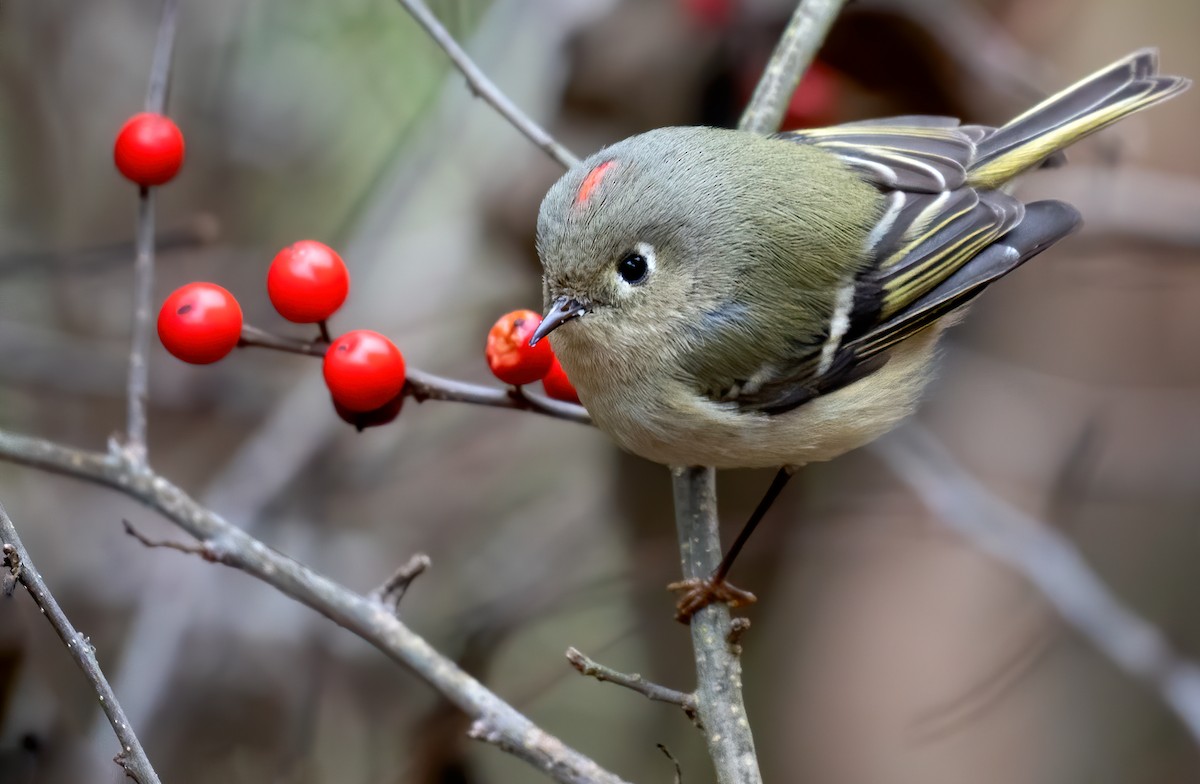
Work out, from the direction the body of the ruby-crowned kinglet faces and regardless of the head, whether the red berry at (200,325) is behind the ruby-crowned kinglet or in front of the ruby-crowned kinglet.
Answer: in front

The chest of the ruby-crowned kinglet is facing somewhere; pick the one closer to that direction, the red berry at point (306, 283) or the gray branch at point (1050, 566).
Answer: the red berry

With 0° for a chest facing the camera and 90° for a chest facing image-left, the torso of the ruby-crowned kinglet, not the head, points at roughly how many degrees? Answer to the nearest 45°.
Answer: approximately 45°

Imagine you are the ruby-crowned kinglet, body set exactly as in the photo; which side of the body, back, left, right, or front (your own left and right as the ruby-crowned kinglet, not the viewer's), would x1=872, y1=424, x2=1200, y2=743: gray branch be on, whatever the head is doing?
back

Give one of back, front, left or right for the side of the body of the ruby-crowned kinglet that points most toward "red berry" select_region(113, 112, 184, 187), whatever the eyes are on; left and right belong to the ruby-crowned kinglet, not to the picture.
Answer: front
